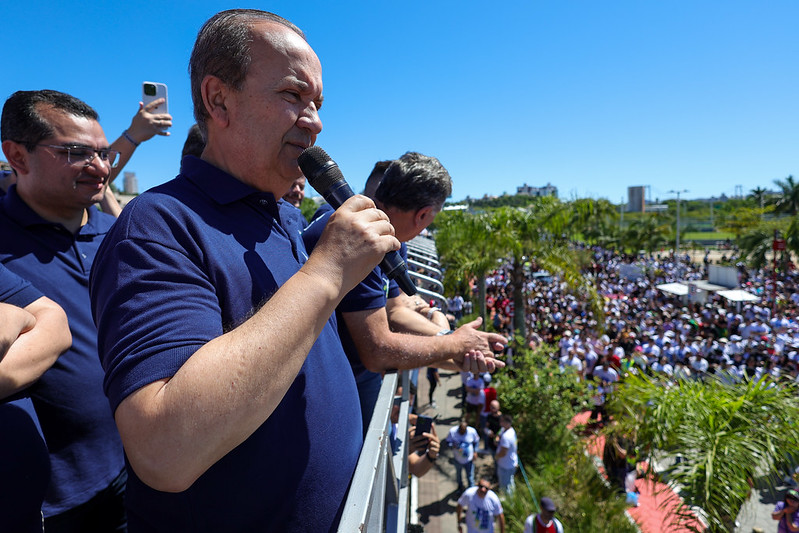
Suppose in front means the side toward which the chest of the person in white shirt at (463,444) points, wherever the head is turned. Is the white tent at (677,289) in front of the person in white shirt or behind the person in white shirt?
behind

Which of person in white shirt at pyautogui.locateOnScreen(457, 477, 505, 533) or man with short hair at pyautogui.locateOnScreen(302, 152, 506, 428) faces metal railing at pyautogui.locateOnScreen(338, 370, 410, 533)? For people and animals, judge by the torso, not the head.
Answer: the person in white shirt

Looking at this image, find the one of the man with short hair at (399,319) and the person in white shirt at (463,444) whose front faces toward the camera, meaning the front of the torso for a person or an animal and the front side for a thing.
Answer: the person in white shirt

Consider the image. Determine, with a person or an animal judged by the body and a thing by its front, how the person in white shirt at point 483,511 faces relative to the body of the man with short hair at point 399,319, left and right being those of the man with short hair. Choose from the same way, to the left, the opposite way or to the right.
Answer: to the right

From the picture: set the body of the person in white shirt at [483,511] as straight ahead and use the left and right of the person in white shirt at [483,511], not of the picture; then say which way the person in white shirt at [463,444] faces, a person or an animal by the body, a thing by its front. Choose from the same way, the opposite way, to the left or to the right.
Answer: the same way

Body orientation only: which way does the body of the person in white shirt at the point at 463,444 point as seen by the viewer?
toward the camera

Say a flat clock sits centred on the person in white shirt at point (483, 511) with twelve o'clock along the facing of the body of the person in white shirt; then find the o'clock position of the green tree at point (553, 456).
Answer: The green tree is roughly at 7 o'clock from the person in white shirt.

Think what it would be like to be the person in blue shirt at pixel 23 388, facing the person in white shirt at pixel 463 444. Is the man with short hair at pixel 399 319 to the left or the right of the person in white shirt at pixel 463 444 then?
right

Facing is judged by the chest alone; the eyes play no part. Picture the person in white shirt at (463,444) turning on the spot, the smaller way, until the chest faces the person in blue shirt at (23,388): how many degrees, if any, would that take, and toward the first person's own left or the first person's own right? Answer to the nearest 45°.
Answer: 0° — they already face them

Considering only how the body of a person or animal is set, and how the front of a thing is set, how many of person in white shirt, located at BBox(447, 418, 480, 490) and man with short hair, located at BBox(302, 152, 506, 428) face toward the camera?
1

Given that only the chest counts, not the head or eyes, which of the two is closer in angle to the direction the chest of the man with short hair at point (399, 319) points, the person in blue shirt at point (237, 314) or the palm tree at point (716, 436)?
the palm tree

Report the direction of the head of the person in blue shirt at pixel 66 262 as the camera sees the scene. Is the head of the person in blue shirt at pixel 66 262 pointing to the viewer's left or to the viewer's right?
to the viewer's right

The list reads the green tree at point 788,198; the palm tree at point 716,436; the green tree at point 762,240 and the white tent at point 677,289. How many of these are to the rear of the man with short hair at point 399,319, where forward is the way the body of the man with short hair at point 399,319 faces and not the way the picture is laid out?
0

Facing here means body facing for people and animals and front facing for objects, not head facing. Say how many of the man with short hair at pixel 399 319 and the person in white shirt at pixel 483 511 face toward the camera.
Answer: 1
